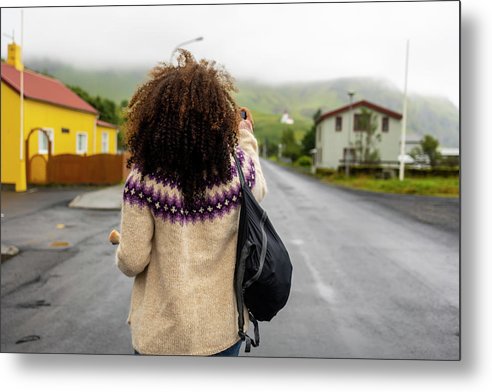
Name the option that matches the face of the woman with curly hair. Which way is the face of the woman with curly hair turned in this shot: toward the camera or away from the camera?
away from the camera

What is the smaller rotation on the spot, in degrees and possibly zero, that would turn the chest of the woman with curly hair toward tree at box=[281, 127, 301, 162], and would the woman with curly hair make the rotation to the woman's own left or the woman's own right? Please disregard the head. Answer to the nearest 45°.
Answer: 0° — they already face it

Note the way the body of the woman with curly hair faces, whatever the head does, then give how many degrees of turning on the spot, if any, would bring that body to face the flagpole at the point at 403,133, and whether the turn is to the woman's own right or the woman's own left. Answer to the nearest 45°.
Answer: approximately 45° to the woman's own right

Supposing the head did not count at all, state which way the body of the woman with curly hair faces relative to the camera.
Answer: away from the camera
